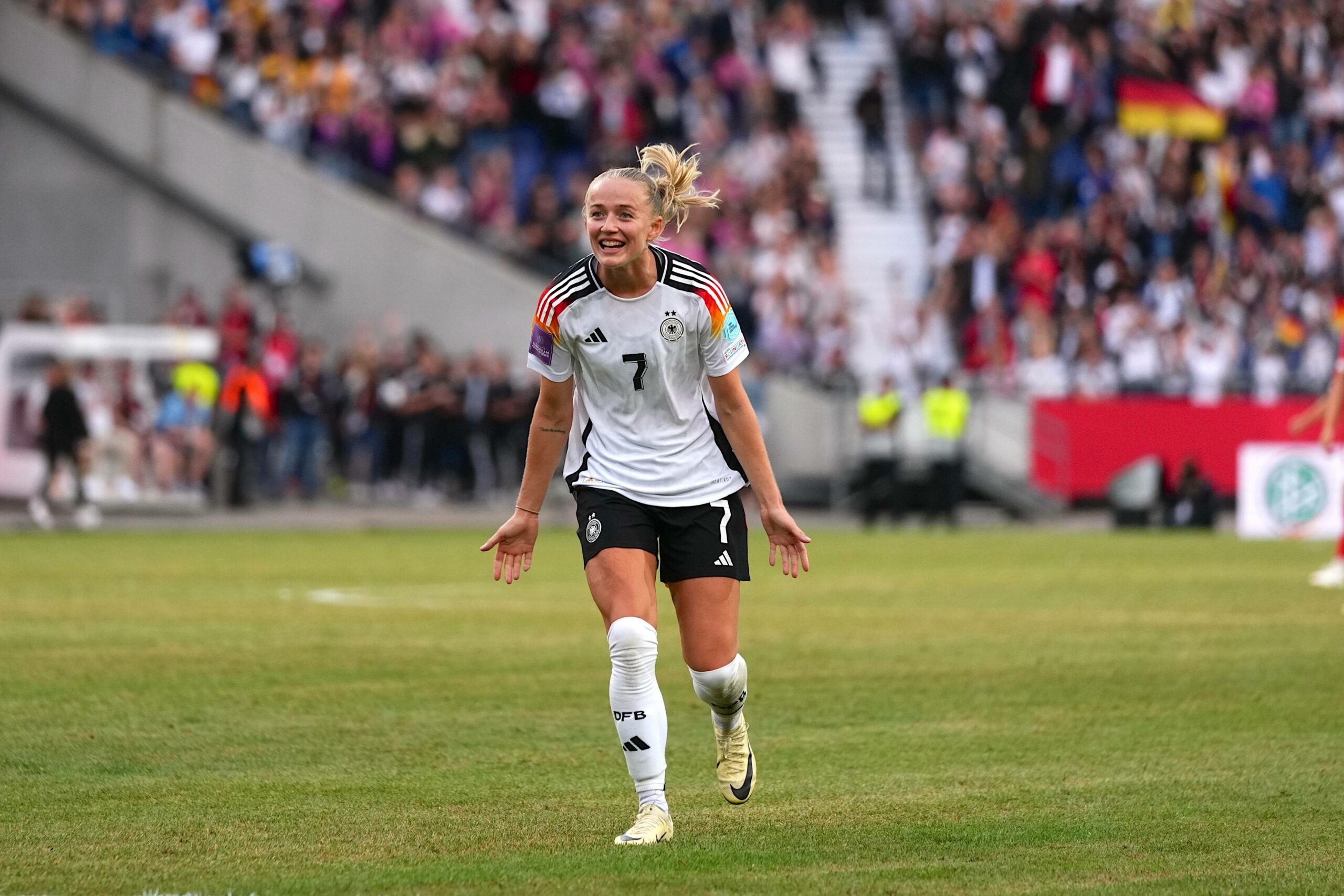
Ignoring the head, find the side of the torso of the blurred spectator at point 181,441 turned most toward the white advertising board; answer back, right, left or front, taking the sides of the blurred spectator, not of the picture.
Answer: left

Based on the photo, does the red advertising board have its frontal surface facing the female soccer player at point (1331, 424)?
yes

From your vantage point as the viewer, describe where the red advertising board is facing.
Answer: facing the viewer

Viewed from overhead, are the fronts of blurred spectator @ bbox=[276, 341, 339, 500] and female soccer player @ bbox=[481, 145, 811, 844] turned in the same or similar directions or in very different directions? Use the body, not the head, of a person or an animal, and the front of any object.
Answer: same or similar directions

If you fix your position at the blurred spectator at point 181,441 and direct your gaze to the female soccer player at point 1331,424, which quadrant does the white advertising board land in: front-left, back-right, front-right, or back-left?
front-left

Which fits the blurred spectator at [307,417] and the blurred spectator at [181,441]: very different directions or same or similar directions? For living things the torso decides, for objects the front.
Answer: same or similar directions

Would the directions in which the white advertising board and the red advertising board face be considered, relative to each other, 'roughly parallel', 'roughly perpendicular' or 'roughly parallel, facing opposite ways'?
roughly parallel

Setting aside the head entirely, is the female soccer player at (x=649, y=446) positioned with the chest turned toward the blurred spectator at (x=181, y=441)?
no

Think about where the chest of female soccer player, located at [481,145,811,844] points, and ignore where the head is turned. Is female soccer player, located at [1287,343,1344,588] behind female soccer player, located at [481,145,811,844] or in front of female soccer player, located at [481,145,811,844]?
behind

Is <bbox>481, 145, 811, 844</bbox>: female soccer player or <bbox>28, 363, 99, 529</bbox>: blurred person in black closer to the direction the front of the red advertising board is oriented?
the female soccer player

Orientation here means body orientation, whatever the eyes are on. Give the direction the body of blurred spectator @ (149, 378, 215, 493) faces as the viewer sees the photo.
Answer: toward the camera

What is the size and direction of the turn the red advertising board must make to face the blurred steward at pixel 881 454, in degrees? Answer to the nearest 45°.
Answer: approximately 45° to its right

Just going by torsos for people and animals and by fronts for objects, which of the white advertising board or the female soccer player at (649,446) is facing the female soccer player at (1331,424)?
the white advertising board
